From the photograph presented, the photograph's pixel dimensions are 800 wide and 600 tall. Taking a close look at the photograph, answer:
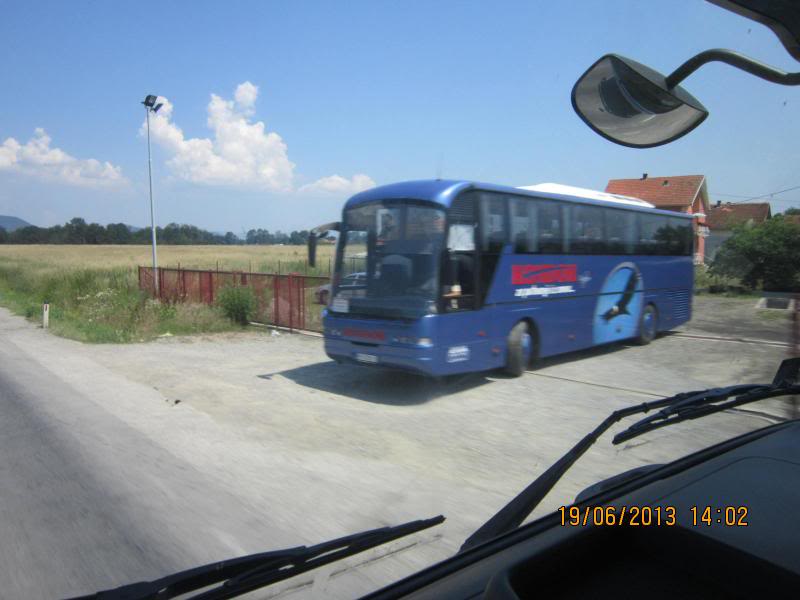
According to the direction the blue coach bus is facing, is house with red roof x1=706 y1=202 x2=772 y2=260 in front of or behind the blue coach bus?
behind

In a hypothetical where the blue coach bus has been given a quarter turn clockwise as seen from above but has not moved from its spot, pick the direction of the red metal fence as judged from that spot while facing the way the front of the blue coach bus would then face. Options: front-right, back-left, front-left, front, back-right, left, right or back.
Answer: front

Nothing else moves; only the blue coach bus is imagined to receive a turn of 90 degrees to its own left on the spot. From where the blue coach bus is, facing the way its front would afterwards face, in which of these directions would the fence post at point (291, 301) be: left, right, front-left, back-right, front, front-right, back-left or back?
back

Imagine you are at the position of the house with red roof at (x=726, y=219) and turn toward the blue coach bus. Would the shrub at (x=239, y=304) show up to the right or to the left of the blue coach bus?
right

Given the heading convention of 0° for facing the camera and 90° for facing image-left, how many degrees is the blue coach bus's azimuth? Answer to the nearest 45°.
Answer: approximately 45°

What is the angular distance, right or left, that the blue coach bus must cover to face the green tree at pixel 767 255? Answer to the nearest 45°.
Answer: approximately 180°

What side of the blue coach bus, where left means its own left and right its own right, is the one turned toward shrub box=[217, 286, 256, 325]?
right
